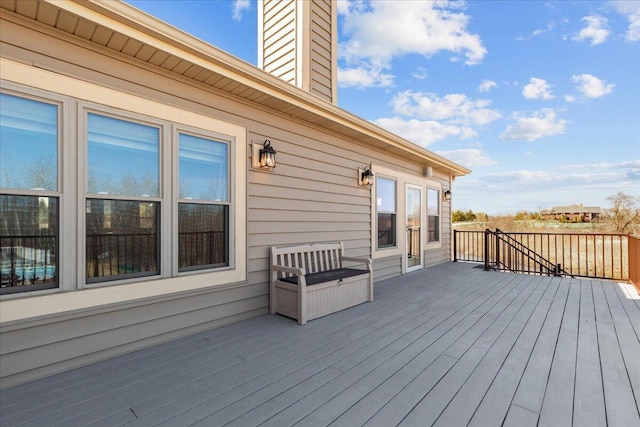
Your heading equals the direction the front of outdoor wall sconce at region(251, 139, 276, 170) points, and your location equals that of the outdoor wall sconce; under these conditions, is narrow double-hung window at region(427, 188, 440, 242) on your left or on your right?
on your left

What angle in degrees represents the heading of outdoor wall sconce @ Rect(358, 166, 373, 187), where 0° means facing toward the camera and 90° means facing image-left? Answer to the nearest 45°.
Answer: approximately 315°

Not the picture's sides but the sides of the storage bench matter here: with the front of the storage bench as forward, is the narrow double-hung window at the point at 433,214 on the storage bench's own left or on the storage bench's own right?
on the storage bench's own left

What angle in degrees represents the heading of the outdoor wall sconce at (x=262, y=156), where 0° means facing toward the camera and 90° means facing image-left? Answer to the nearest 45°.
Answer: approximately 315°

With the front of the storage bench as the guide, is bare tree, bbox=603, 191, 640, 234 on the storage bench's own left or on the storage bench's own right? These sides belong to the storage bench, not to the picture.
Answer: on the storage bench's own left

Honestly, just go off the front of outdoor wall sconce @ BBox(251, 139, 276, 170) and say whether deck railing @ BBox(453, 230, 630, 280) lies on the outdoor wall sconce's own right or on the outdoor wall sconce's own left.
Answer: on the outdoor wall sconce's own left

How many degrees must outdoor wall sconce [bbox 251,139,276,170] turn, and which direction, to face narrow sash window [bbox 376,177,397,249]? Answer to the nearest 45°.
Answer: approximately 90° to its left
